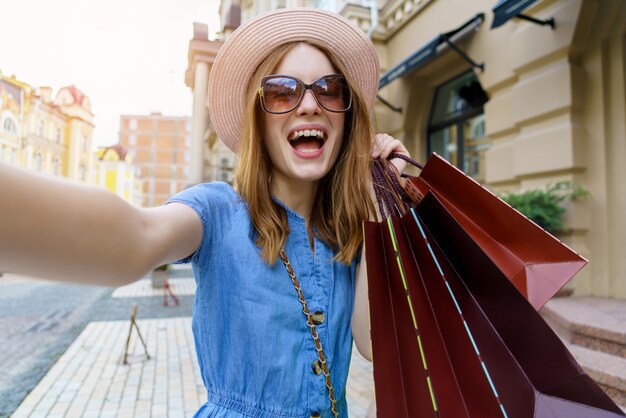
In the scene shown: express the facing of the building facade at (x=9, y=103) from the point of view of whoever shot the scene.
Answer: facing the viewer and to the right of the viewer

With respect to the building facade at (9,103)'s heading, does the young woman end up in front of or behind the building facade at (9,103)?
in front

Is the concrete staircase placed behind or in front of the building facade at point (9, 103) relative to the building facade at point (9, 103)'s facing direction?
in front

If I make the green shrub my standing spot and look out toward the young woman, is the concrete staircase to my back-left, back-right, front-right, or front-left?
front-left

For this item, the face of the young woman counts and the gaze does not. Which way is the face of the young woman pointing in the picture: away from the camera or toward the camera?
toward the camera
